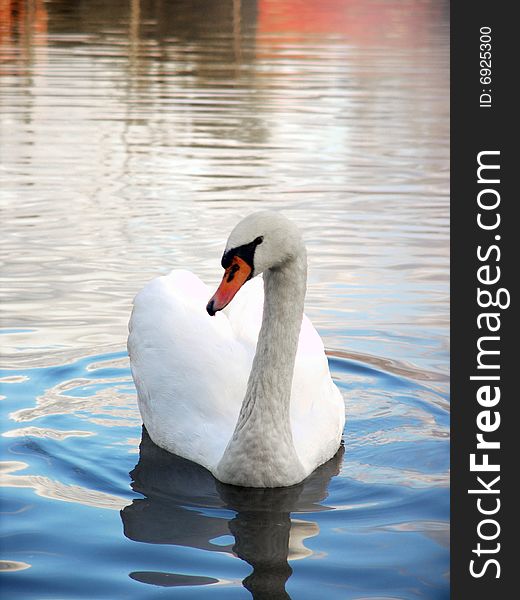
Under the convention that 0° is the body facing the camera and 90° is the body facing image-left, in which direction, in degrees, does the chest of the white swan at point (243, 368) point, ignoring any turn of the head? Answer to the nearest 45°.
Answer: approximately 0°
